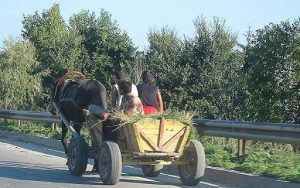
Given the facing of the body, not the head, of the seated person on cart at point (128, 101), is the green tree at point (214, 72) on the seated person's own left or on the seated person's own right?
on the seated person's own right

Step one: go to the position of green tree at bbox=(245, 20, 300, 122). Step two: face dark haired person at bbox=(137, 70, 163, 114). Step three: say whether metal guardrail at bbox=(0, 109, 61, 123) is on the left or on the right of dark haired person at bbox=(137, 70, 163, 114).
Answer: right

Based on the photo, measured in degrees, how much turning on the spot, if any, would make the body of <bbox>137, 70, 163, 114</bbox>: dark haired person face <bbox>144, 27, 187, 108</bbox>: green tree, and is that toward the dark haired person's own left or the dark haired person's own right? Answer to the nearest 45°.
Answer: approximately 45° to the dark haired person's own right

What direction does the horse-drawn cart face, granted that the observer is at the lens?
facing away from the viewer and to the left of the viewer

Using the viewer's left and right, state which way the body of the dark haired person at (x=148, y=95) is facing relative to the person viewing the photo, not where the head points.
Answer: facing away from the viewer and to the left of the viewer

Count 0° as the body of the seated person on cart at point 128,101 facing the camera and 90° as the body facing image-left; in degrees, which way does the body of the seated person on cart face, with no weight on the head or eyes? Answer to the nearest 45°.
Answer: approximately 135°
